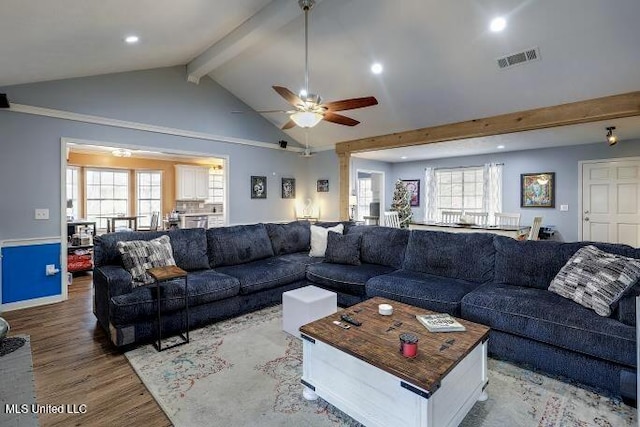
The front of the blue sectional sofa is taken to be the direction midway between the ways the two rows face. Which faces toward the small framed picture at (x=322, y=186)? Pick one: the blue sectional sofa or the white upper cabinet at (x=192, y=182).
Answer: the white upper cabinet

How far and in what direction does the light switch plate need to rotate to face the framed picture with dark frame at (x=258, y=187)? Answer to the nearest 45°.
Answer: approximately 90° to its left

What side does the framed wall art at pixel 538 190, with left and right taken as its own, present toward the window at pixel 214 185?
right

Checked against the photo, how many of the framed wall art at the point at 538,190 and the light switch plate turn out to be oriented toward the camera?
2

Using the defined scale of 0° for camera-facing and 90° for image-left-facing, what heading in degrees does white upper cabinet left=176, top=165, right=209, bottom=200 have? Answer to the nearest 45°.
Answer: approximately 315°

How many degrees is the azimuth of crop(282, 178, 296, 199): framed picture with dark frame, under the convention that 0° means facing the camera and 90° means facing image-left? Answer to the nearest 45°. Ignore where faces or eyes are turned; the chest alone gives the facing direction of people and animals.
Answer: approximately 315°

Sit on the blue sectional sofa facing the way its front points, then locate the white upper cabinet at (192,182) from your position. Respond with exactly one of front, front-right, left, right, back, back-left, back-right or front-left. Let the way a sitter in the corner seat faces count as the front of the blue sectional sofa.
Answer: back-right

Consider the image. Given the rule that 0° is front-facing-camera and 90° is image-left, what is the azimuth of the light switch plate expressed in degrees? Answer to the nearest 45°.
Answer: approximately 0°
